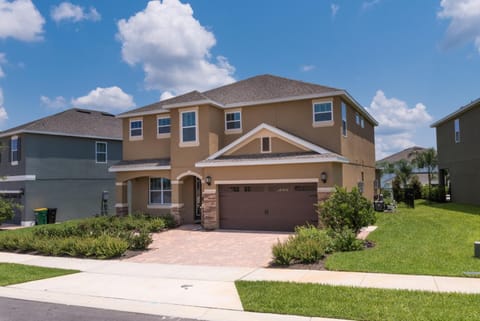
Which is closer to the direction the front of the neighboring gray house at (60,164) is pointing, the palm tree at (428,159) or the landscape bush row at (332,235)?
the landscape bush row

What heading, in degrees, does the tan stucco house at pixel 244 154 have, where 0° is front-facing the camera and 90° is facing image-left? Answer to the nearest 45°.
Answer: approximately 45°

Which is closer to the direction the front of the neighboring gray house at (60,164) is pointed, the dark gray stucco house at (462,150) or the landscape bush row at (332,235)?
the landscape bush row

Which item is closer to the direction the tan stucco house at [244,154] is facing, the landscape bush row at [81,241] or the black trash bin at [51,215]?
the landscape bush row

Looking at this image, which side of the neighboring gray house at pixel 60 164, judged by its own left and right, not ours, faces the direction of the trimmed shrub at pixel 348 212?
left

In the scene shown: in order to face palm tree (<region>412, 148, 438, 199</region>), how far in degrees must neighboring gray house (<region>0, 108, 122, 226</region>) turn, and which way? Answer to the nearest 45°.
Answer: approximately 135° to its left

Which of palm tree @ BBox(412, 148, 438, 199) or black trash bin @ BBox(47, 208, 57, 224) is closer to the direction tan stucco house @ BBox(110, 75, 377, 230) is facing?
the black trash bin

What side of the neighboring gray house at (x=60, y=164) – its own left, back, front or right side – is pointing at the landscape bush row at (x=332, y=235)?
left

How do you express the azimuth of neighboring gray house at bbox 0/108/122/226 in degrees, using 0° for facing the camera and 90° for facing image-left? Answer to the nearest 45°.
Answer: approximately 45°

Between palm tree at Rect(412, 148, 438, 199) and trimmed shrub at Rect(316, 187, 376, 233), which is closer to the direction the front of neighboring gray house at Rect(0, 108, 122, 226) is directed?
the trimmed shrub

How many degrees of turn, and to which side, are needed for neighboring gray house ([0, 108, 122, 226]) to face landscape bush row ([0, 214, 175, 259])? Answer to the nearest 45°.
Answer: approximately 45° to its left
